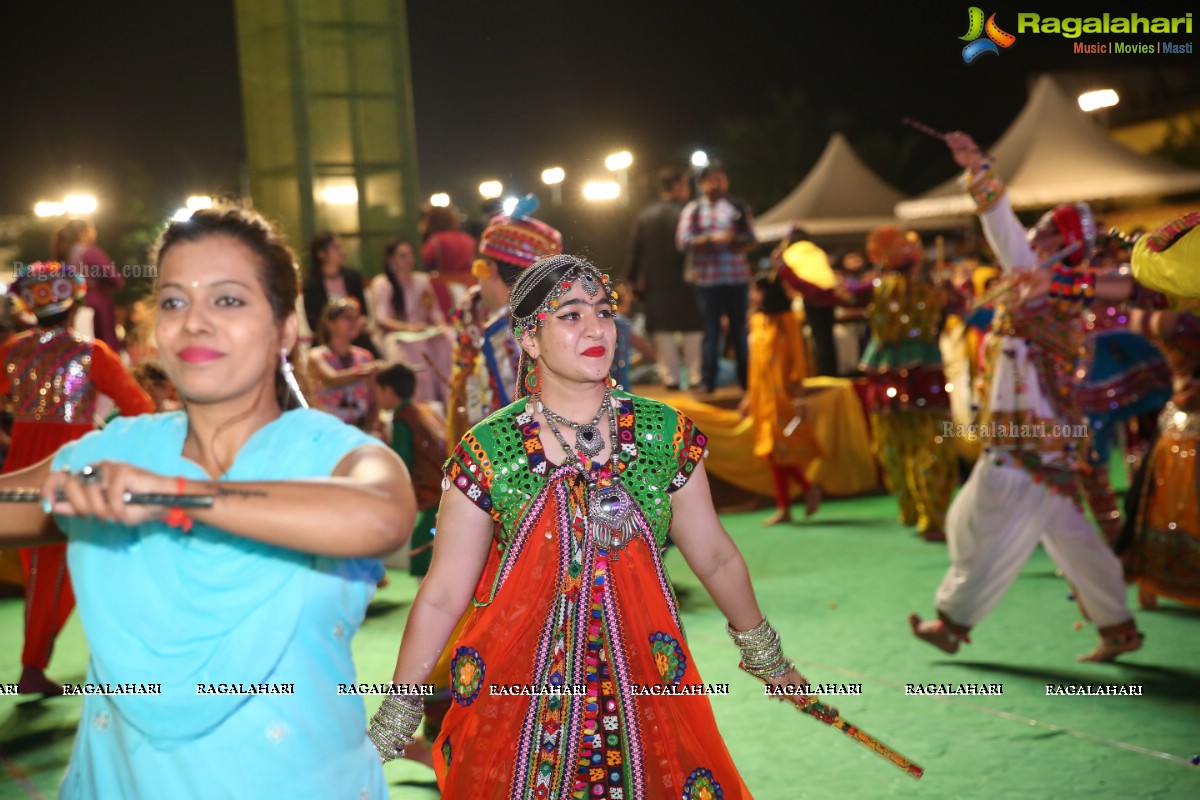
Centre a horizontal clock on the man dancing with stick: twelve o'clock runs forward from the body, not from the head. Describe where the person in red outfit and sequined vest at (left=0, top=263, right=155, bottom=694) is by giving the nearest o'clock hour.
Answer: The person in red outfit and sequined vest is roughly at 1 o'clock from the man dancing with stick.

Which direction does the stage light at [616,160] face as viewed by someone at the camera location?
facing the viewer

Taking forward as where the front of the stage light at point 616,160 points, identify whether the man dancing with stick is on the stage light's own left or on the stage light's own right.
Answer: on the stage light's own left

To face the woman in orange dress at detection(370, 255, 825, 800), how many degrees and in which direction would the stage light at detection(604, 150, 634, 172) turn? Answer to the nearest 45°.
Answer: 0° — it already faces them

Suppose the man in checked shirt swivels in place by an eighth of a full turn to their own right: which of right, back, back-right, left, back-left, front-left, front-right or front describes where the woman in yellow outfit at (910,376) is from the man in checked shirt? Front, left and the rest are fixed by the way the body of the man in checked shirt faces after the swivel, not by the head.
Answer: left

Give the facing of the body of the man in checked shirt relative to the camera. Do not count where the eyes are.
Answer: toward the camera

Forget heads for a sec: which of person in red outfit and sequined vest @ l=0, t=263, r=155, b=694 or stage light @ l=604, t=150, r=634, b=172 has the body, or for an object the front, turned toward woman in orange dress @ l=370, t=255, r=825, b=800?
the stage light

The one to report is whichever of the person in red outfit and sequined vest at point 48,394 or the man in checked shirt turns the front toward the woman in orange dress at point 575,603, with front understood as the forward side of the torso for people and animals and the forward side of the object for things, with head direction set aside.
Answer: the man in checked shirt

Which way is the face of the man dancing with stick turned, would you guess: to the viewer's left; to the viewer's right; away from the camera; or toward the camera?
to the viewer's left
